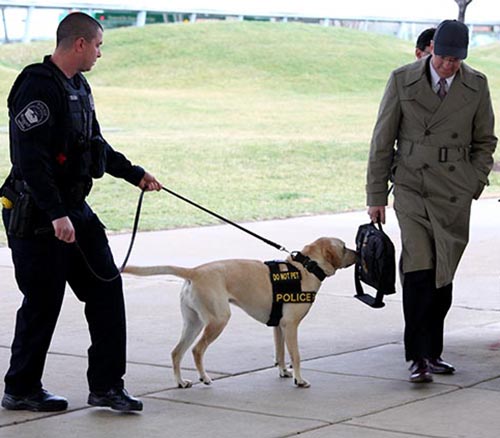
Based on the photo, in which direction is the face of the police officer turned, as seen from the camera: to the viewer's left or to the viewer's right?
to the viewer's right

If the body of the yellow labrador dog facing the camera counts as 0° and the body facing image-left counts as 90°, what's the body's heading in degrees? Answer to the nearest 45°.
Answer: approximately 270°

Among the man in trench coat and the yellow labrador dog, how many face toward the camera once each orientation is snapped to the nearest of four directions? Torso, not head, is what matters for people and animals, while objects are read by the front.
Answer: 1

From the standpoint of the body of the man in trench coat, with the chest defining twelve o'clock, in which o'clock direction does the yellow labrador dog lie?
The yellow labrador dog is roughly at 2 o'clock from the man in trench coat.

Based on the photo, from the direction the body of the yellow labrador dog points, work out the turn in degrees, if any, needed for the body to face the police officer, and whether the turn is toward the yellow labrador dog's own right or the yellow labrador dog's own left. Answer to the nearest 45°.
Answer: approximately 135° to the yellow labrador dog's own right

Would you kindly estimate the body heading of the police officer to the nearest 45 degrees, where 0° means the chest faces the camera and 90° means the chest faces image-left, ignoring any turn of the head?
approximately 315°
